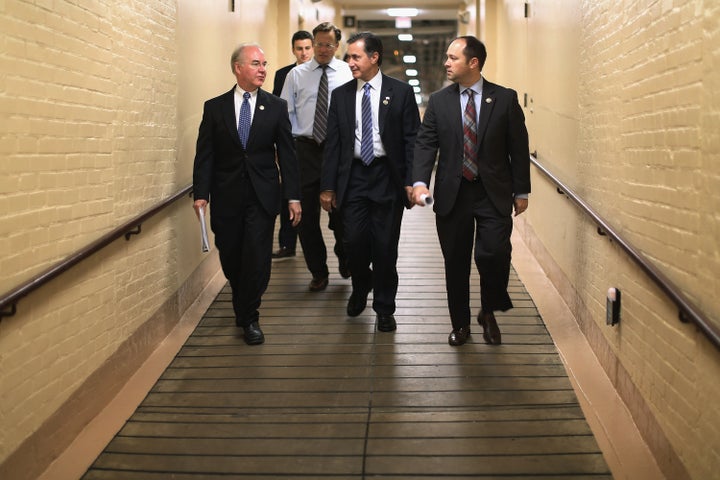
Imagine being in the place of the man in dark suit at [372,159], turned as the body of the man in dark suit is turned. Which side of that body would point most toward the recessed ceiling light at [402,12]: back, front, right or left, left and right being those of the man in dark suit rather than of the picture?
back

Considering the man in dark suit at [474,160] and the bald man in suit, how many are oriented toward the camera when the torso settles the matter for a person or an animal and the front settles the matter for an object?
2

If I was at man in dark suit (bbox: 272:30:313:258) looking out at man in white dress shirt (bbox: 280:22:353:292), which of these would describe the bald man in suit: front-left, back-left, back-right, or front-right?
front-right

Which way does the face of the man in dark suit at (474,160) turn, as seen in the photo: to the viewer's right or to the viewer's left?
to the viewer's left

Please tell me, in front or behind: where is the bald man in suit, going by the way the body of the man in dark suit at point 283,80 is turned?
in front

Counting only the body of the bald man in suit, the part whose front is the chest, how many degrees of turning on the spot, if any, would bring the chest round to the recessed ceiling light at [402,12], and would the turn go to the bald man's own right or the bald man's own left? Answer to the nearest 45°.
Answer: approximately 180°

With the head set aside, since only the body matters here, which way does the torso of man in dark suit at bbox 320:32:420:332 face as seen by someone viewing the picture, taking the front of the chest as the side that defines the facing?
toward the camera

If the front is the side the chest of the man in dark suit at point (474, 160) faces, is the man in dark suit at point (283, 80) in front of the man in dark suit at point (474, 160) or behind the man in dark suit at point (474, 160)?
behind

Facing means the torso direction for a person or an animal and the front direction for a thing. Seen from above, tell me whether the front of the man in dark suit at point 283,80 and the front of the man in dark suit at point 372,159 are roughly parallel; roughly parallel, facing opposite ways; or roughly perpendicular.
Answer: roughly parallel

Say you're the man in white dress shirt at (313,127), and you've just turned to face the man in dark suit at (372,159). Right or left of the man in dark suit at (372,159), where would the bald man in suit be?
right

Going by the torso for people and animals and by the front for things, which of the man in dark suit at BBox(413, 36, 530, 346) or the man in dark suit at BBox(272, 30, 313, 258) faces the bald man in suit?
the man in dark suit at BBox(272, 30, 313, 258)

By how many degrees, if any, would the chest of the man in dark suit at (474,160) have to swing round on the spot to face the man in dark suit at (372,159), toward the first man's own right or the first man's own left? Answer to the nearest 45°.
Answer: approximately 135° to the first man's own right

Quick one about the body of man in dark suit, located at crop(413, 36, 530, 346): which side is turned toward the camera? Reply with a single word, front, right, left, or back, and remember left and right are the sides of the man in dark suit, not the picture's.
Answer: front

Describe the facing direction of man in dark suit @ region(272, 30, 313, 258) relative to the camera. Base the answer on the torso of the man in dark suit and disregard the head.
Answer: toward the camera
